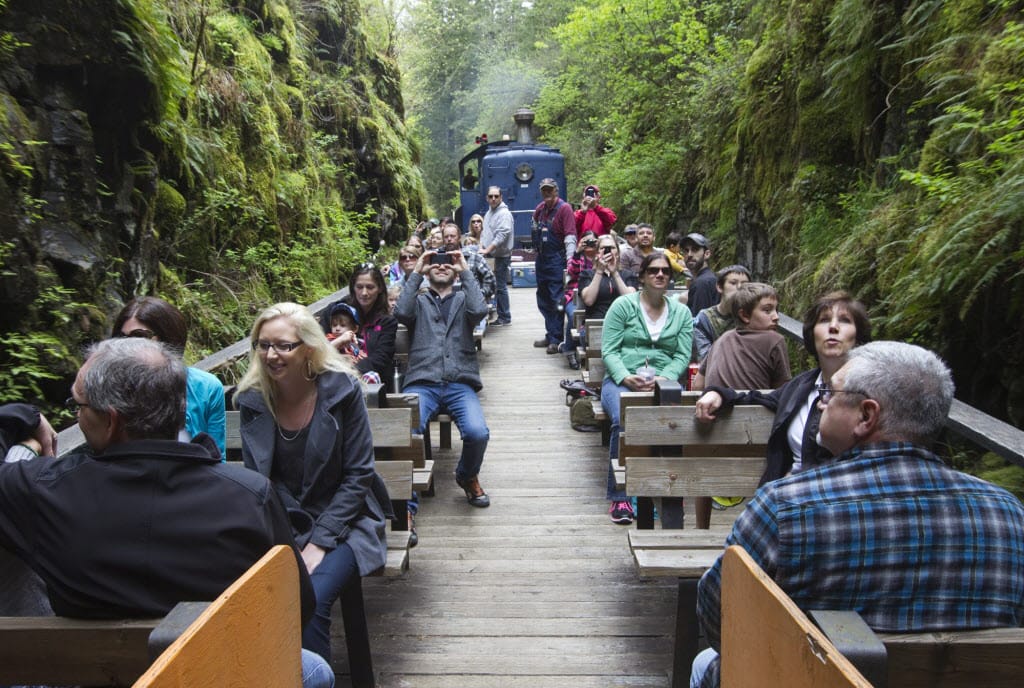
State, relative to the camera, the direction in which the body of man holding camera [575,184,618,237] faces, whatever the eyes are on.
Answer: toward the camera

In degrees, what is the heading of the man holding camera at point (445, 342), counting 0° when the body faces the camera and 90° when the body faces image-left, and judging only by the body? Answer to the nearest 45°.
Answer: approximately 0°

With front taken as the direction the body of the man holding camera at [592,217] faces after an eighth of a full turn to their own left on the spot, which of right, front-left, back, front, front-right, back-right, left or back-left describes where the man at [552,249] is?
right

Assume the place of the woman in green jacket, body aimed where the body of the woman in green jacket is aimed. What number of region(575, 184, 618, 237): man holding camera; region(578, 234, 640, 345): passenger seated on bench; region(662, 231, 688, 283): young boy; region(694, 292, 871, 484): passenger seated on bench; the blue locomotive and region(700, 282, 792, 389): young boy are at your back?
4

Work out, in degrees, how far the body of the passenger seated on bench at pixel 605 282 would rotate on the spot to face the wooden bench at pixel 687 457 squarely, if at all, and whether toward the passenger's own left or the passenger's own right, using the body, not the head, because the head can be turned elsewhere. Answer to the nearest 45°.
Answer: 0° — they already face it

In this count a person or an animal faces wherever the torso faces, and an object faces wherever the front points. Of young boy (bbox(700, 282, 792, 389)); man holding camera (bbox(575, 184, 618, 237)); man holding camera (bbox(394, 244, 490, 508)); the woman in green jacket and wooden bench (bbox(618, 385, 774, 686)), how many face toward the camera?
4

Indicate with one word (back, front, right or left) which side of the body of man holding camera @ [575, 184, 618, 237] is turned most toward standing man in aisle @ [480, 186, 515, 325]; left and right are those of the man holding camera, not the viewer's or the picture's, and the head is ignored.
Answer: right

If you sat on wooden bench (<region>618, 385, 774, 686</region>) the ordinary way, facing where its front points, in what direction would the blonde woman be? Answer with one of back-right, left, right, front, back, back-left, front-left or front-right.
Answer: front-right

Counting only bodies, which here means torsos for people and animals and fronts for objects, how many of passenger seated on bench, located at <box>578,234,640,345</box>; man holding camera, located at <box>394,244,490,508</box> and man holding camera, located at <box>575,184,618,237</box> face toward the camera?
3
